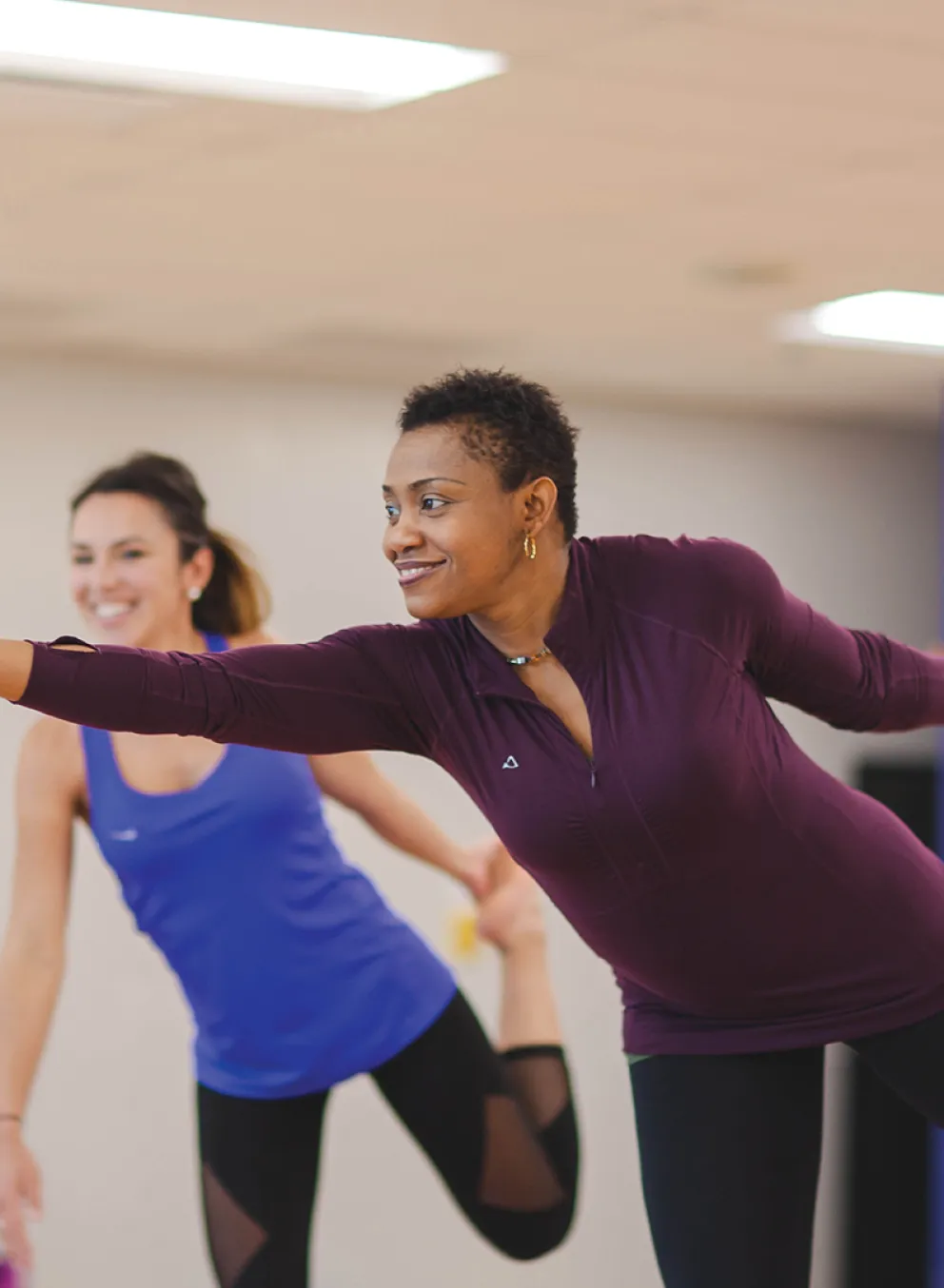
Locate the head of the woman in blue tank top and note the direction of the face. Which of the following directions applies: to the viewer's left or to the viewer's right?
to the viewer's left

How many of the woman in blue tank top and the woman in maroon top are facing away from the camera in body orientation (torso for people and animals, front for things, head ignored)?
0

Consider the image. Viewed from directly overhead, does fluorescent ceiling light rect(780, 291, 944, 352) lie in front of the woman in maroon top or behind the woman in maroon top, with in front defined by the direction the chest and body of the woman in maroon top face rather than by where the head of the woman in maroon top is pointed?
behind

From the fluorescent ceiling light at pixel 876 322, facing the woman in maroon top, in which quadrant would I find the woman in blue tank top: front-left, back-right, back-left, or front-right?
front-right

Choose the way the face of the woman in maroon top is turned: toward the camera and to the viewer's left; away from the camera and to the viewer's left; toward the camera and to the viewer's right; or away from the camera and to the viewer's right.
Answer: toward the camera and to the viewer's left

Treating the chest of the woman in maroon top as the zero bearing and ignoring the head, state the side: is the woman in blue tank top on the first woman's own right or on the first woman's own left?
on the first woman's own right

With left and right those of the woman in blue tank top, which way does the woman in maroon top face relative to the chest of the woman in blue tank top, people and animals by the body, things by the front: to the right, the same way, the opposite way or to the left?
the same way

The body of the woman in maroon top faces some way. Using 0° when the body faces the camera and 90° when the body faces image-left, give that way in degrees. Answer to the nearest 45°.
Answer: approximately 45°
